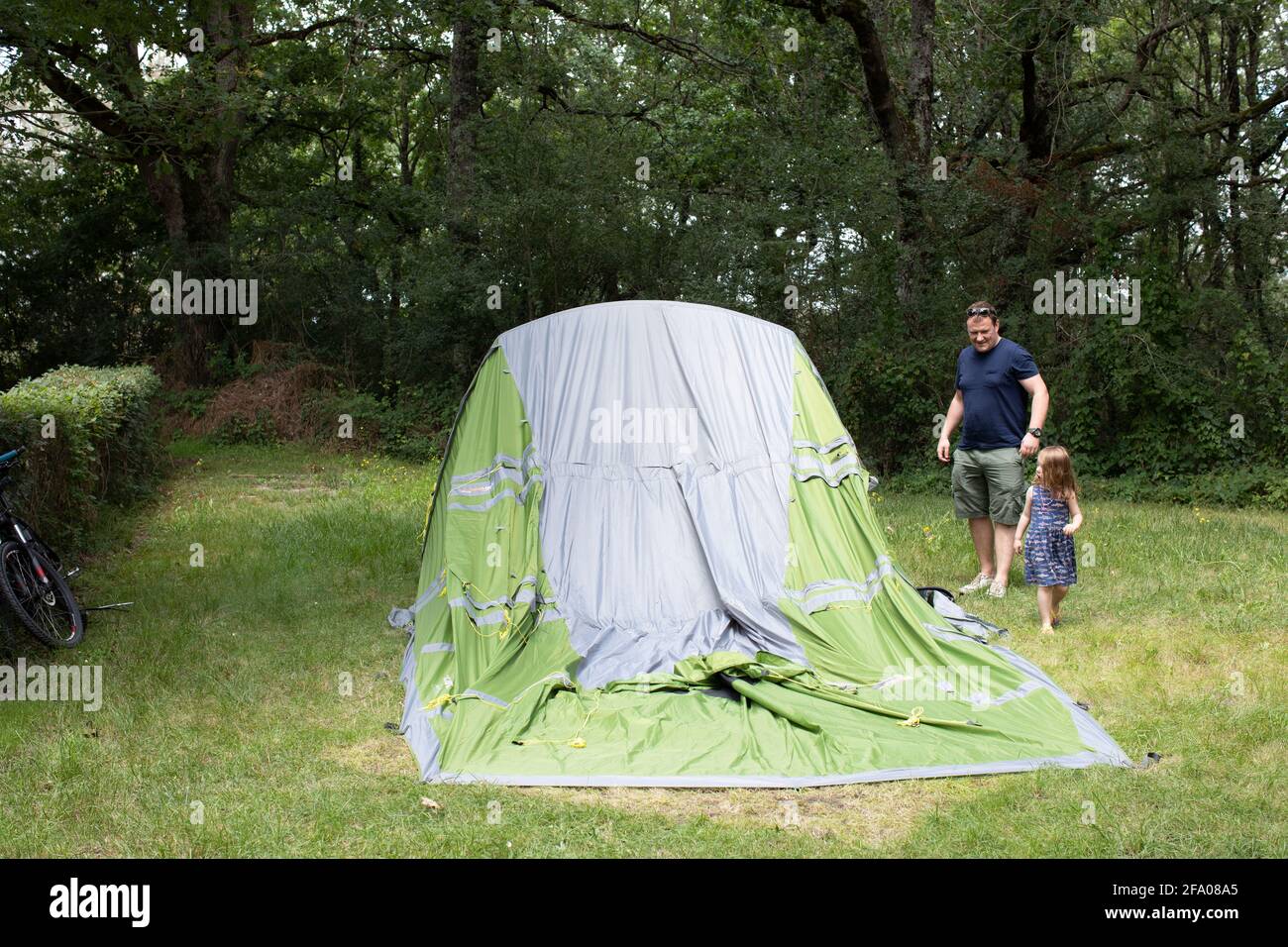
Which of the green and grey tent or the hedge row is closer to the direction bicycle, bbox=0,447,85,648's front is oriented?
the green and grey tent

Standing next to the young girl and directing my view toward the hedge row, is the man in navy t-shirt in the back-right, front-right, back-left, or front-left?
front-right

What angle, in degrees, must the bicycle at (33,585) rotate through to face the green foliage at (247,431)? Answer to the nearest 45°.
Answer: approximately 135° to its left

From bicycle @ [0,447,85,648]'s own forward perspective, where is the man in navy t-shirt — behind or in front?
in front

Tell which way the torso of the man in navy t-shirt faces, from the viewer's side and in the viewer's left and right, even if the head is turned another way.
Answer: facing the viewer and to the left of the viewer

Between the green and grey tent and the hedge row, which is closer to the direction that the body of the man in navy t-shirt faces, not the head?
the green and grey tent

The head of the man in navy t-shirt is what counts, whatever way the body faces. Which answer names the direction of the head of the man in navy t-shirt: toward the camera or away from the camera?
toward the camera

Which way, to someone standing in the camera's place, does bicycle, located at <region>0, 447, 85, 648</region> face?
facing the viewer and to the right of the viewer

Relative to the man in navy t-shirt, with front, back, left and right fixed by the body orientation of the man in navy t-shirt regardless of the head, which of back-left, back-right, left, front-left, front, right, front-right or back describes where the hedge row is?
front-right

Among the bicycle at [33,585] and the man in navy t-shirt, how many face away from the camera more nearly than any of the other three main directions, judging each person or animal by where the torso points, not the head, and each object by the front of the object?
0

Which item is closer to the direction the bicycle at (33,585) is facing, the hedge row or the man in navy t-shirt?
the man in navy t-shirt
